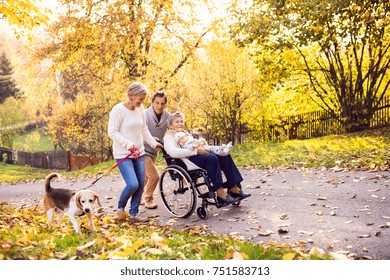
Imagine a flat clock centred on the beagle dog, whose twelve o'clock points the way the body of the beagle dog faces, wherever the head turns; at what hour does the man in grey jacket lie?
The man in grey jacket is roughly at 9 o'clock from the beagle dog.

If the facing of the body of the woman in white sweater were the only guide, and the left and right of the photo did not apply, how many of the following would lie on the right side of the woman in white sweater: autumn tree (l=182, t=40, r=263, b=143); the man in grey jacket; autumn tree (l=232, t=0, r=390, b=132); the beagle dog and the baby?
1

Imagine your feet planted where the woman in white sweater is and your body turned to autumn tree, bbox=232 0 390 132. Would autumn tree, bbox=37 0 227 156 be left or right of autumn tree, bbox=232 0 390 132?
left

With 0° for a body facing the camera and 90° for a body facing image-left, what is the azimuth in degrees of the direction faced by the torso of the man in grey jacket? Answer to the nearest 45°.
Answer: approximately 315°

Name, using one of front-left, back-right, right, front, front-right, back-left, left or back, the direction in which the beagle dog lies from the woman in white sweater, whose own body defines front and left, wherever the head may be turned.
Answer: right

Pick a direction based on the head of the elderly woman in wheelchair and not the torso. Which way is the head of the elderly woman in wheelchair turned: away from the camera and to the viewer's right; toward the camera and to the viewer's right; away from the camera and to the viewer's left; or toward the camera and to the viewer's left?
toward the camera and to the viewer's right

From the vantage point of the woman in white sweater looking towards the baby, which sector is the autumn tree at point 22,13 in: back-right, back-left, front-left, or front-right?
back-left

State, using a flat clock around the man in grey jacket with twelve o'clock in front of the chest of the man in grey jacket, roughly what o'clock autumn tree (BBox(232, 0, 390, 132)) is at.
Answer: The autumn tree is roughly at 9 o'clock from the man in grey jacket.

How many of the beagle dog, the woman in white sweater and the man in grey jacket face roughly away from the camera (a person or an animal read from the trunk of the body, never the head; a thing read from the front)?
0

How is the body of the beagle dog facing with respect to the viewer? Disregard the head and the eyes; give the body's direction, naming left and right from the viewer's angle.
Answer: facing the viewer and to the right of the viewer

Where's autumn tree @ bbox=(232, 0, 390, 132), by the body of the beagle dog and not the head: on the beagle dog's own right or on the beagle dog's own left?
on the beagle dog's own left

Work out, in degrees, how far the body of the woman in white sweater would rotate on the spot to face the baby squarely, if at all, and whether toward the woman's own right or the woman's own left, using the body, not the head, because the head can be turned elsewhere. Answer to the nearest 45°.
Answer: approximately 45° to the woman's own left

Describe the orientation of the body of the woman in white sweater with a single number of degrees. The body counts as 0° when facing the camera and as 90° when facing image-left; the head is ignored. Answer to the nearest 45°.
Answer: approximately 315°

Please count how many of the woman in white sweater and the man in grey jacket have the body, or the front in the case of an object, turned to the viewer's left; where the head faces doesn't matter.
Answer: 0
